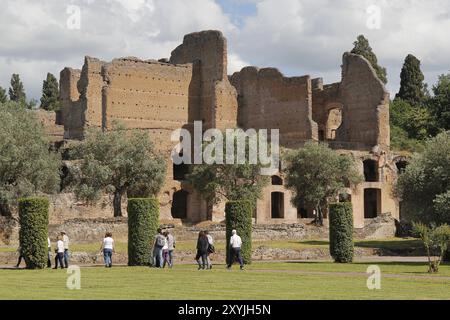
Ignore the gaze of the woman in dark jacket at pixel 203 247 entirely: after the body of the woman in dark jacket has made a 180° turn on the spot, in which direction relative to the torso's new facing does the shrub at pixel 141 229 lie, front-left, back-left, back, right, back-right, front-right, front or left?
back-right

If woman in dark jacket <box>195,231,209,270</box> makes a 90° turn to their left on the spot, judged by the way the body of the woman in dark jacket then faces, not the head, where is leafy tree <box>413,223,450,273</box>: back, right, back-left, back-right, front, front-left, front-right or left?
back

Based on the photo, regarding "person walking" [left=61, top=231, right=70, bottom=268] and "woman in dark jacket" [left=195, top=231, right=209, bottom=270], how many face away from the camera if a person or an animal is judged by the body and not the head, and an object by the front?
1

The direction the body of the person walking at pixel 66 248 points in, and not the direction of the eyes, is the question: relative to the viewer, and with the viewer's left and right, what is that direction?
facing to the left of the viewer

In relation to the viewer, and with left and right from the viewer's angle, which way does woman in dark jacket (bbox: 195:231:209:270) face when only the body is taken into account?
facing away from the viewer

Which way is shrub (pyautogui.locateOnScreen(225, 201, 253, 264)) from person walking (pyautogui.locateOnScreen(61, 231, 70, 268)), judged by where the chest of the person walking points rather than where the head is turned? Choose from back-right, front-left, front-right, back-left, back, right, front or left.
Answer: back

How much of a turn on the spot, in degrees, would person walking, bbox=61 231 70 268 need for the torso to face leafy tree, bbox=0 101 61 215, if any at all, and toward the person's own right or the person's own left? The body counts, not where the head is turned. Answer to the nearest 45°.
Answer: approximately 90° to the person's own right

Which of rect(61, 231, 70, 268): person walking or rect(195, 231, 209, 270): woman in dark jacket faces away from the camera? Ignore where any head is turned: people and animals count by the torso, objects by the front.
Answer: the woman in dark jacket

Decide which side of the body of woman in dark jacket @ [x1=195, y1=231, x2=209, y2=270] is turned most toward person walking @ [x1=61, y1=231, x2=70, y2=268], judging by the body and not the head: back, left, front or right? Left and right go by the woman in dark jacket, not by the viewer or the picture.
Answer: left
